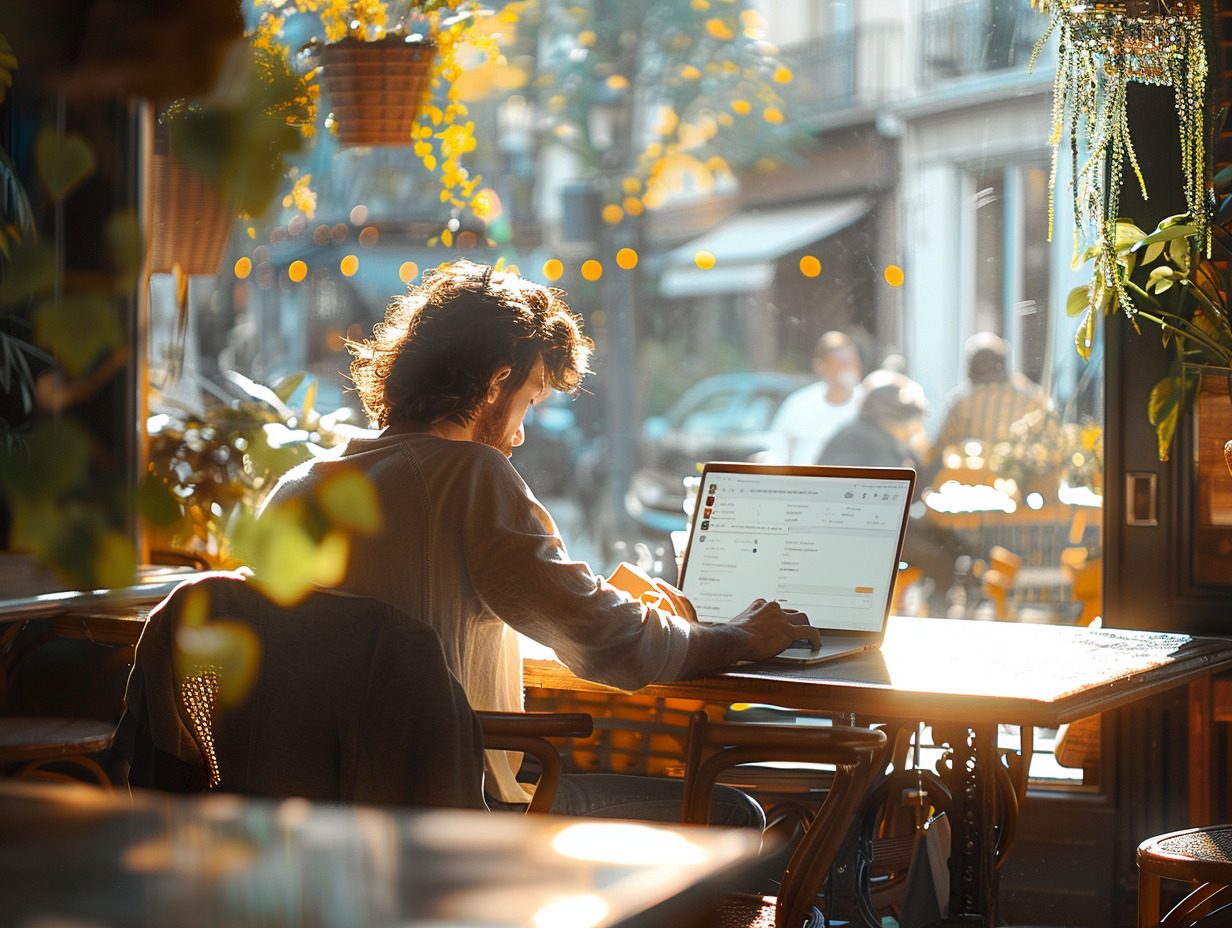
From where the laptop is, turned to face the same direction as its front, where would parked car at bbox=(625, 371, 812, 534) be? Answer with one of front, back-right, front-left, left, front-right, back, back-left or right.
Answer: back-right

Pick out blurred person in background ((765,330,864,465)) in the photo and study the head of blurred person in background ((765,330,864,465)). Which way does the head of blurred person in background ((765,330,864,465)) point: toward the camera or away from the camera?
toward the camera

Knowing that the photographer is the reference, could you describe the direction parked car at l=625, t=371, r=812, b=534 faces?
facing the viewer and to the left of the viewer

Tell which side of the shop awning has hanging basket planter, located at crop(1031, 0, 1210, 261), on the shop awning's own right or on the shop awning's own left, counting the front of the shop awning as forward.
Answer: on the shop awning's own left

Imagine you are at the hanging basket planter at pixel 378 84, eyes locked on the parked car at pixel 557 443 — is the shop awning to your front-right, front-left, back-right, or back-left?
front-right

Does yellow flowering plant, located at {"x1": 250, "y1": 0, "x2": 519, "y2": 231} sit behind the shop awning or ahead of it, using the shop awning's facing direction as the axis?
ahead

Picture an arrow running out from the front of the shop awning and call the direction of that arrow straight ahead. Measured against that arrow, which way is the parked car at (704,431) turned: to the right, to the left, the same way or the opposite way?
the same way

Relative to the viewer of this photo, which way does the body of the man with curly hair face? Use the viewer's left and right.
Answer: facing away from the viewer and to the right of the viewer

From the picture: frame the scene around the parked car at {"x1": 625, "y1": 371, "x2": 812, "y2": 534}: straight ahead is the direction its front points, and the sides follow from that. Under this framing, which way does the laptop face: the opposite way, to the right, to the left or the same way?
the same way

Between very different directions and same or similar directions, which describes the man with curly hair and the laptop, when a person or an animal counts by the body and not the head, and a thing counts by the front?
very different directions

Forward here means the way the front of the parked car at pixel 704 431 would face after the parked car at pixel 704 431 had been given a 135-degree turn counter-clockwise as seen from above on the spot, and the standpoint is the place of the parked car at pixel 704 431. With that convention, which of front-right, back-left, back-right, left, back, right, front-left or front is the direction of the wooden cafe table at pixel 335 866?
right

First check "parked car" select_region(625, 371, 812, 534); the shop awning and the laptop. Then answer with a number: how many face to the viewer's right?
0

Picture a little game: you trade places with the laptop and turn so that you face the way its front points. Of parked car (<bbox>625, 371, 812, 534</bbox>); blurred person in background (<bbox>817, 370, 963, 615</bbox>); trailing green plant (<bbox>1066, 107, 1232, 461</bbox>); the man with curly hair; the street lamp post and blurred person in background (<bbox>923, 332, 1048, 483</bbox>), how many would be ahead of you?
1
